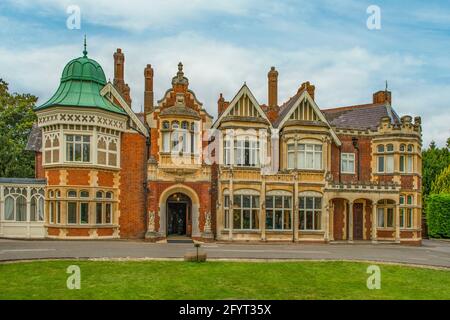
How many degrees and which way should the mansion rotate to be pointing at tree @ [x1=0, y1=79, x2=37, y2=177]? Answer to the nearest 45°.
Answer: approximately 135° to its right

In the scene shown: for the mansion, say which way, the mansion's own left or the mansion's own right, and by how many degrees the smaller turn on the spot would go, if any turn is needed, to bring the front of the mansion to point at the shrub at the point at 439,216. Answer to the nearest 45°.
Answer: approximately 135° to the mansion's own left

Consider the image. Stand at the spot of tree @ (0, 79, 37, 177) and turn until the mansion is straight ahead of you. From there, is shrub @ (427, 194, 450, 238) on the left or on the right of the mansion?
left

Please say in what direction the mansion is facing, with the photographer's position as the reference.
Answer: facing the viewer
